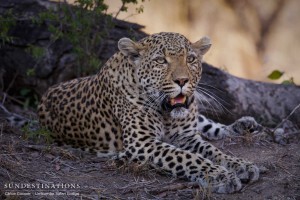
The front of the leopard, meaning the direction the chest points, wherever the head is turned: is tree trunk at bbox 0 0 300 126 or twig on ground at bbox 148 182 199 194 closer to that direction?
the twig on ground

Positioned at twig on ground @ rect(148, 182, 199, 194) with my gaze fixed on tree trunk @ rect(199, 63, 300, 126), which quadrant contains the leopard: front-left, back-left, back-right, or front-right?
front-left

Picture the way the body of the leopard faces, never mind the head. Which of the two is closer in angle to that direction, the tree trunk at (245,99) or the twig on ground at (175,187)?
the twig on ground

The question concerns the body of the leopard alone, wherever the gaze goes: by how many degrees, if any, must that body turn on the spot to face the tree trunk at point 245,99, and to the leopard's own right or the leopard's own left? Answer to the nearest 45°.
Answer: approximately 90° to the leopard's own left

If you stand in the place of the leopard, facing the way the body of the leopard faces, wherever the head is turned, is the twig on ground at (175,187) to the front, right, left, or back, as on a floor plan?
front

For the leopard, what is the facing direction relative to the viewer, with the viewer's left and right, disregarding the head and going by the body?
facing the viewer and to the right of the viewer
